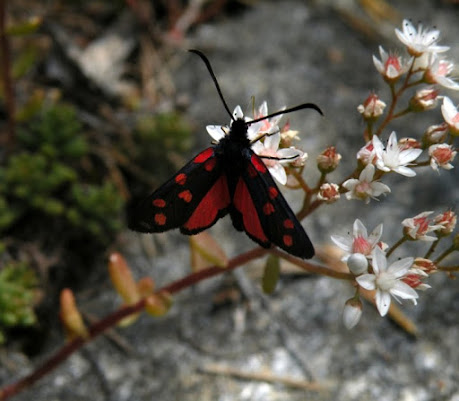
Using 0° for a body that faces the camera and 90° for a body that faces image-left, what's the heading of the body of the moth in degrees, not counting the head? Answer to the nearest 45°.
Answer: approximately 180°

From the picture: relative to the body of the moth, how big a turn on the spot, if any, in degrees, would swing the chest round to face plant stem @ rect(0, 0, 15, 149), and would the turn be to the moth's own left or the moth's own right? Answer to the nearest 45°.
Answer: approximately 45° to the moth's own left
